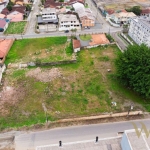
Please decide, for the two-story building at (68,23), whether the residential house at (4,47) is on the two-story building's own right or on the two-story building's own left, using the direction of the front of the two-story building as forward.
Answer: on the two-story building's own right

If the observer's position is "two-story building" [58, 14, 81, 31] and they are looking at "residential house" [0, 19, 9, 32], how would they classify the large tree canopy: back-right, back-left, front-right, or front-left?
back-left

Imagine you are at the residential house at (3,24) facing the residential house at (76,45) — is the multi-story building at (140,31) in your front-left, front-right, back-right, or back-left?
front-left

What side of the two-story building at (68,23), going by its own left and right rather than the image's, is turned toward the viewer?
front

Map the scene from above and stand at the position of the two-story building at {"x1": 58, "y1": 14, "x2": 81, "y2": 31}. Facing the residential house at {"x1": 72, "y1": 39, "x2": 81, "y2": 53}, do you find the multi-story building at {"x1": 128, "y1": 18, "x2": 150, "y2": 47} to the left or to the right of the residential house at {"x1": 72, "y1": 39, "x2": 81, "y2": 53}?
left

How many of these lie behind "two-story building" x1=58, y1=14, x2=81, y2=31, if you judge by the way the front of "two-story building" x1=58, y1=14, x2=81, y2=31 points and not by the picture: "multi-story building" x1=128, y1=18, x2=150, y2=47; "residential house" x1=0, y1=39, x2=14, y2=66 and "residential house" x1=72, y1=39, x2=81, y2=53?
0

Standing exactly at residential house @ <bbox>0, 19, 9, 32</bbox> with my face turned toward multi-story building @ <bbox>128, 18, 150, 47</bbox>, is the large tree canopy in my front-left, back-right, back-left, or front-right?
front-right

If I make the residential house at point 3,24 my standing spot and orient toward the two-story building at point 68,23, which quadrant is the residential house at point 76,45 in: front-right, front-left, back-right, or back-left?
front-right

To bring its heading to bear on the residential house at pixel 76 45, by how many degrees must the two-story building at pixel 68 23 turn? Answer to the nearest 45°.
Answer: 0° — it already faces it

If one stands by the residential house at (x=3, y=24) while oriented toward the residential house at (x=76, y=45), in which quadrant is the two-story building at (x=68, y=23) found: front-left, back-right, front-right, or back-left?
front-left

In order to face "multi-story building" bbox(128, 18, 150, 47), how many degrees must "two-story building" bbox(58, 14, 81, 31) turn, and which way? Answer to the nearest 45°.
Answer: approximately 45° to its left

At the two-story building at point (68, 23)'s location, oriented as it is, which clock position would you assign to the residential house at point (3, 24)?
The residential house is roughly at 3 o'clock from the two-story building.
